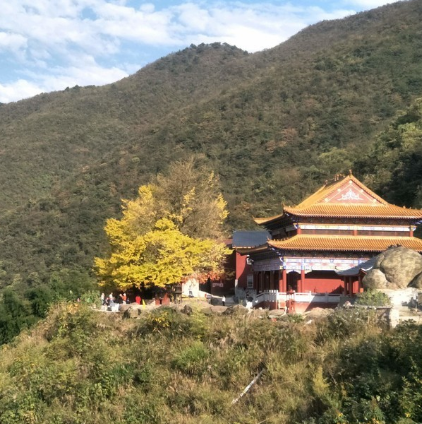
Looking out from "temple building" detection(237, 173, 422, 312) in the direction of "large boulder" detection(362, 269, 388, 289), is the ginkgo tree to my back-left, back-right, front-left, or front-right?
back-right

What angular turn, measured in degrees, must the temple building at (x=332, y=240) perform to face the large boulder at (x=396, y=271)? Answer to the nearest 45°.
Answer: approximately 90° to its left

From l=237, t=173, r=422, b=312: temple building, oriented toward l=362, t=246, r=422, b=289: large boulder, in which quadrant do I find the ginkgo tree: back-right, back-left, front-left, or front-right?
back-right
